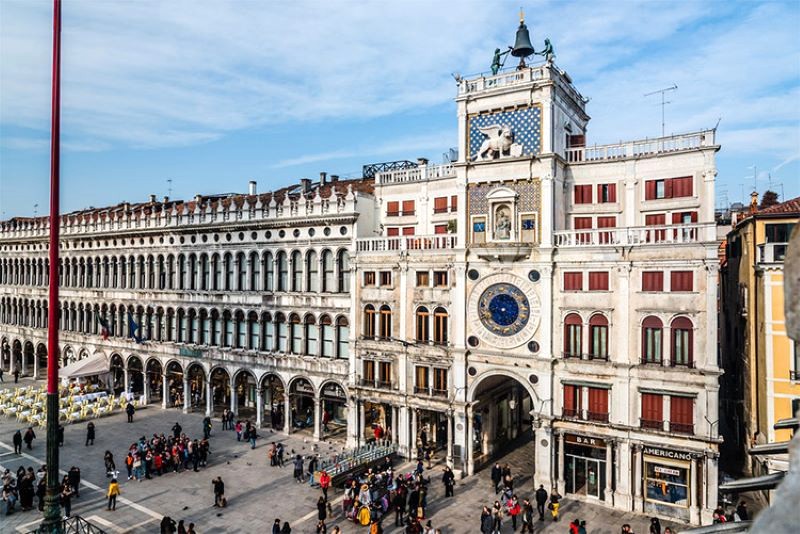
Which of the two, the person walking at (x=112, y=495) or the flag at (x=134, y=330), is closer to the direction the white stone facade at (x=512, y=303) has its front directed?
the person walking

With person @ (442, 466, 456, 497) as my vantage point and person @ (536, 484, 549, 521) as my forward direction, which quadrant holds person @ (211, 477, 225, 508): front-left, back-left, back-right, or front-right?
back-right

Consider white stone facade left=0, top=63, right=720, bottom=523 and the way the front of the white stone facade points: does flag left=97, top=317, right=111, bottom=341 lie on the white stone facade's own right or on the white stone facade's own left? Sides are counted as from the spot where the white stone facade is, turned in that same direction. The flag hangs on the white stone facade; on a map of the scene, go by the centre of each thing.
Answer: on the white stone facade's own right

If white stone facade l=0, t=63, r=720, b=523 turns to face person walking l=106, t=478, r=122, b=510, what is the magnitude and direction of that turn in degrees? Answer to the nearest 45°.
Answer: approximately 45° to its right

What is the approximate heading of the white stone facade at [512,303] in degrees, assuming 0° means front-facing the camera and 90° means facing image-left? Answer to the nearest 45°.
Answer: approximately 45°

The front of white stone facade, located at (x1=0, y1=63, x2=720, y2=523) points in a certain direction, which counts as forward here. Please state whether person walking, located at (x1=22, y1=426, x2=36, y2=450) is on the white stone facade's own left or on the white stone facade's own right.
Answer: on the white stone facade's own right

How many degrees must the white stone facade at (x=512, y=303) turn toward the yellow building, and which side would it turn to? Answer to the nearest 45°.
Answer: approximately 90° to its left

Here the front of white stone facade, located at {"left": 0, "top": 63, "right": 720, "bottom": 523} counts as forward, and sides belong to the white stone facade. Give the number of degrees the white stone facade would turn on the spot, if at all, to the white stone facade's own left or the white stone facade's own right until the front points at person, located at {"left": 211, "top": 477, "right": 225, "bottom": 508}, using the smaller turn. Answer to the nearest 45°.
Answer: approximately 45° to the white stone facade's own right

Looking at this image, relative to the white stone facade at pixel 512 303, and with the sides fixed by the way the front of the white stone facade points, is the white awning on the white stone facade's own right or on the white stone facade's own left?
on the white stone facade's own right

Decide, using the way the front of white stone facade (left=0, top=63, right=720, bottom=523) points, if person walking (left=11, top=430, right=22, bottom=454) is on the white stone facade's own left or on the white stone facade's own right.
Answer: on the white stone facade's own right
